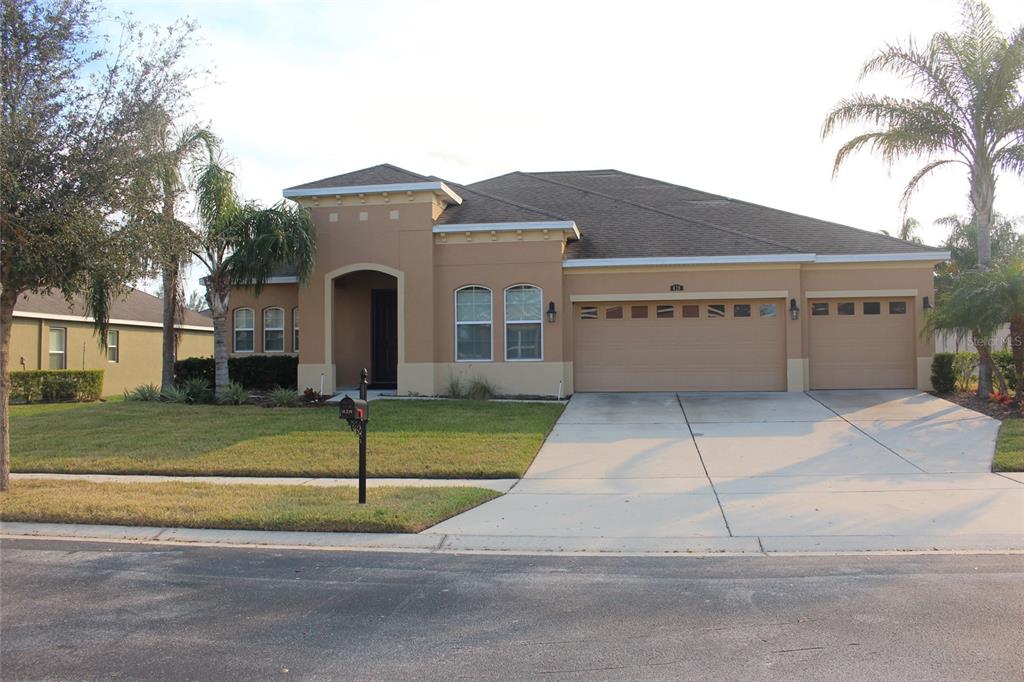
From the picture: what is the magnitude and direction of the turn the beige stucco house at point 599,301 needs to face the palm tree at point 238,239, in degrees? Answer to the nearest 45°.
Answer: approximately 90° to its right

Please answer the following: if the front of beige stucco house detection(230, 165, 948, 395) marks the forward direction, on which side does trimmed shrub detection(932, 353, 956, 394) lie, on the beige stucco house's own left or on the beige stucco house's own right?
on the beige stucco house's own left

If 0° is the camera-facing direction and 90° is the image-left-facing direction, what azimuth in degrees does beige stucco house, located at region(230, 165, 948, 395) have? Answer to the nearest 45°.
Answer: approximately 0°

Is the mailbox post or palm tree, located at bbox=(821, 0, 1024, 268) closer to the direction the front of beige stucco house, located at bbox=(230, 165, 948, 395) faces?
the mailbox post

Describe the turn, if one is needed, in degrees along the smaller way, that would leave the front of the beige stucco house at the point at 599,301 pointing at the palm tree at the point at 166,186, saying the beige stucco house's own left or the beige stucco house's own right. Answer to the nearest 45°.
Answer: approximately 45° to the beige stucco house's own right

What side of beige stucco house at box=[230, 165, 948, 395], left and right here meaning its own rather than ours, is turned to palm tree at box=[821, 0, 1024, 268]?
left

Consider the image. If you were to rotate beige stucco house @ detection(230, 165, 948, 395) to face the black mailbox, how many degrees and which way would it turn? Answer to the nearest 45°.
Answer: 0° — it already faces it
